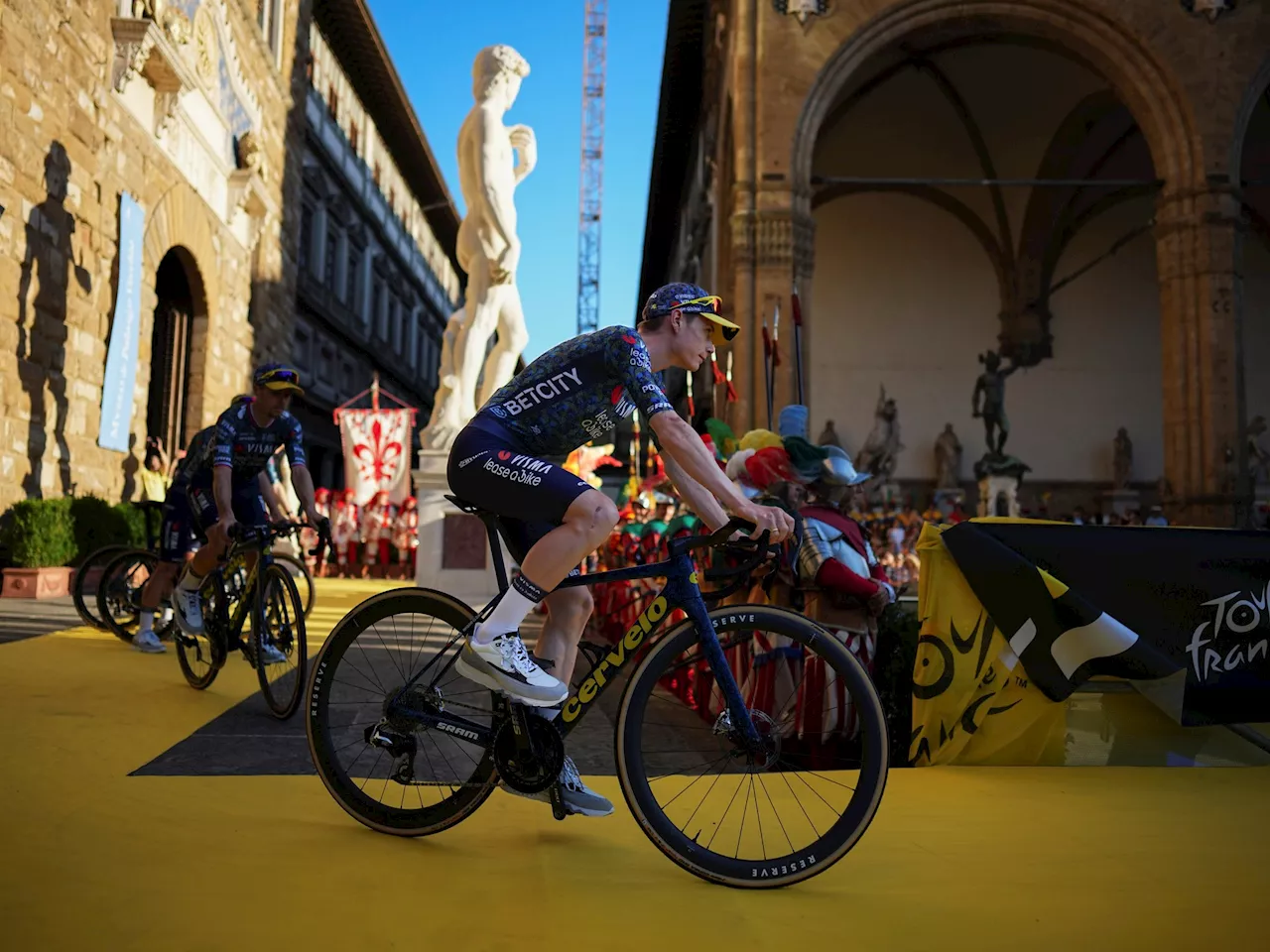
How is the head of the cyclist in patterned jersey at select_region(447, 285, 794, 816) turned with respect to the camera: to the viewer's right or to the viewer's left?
to the viewer's right

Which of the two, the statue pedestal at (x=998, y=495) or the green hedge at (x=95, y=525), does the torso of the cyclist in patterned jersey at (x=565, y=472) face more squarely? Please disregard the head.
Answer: the statue pedestal

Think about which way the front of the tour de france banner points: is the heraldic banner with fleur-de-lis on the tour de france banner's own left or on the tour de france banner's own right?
on the tour de france banner's own right

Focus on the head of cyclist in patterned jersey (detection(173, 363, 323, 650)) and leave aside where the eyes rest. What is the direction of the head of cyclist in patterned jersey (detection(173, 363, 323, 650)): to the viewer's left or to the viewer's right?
to the viewer's right

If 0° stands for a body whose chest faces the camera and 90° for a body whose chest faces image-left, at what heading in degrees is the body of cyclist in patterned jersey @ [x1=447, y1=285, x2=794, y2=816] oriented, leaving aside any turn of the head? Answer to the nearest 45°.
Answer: approximately 270°

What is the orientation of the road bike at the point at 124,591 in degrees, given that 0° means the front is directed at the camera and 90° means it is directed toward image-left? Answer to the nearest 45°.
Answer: approximately 270°
